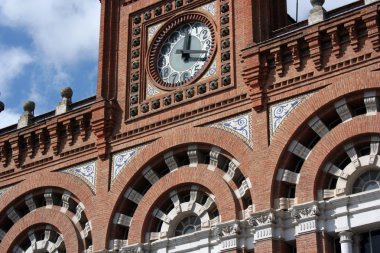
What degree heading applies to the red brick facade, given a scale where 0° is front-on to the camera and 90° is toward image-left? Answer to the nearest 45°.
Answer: approximately 45°
